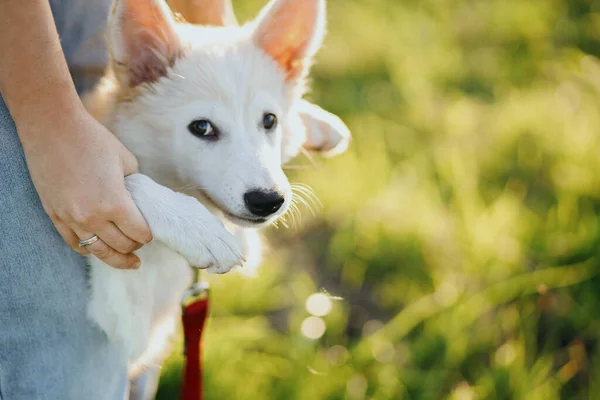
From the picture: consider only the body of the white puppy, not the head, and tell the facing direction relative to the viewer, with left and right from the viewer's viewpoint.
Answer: facing the viewer and to the right of the viewer
